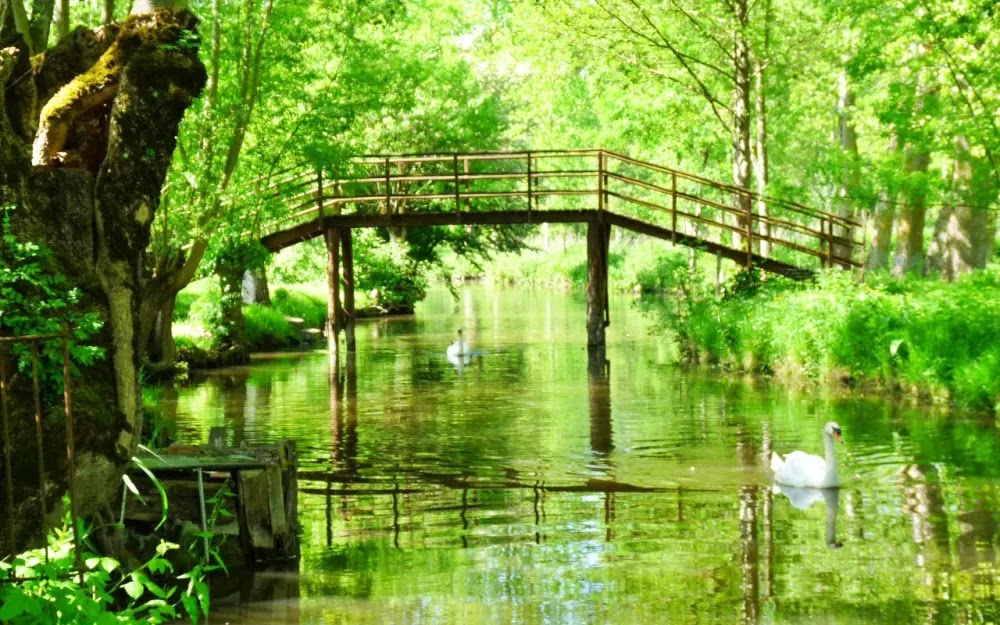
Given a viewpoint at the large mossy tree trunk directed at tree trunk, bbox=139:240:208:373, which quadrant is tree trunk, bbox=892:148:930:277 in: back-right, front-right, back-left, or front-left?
front-right

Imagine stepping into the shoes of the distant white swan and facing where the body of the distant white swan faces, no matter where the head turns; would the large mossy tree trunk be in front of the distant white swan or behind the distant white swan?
in front

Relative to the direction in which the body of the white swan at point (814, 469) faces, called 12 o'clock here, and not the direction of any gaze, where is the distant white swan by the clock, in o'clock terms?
The distant white swan is roughly at 8 o'clock from the white swan.

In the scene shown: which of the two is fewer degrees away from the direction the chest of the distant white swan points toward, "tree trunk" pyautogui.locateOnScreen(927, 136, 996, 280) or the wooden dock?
the wooden dock

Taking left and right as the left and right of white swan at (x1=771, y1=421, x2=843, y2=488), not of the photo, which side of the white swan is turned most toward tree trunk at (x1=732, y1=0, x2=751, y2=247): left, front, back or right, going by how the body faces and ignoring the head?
left

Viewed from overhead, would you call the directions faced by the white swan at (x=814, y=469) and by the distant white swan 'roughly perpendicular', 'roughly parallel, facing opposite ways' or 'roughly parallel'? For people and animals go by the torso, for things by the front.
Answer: roughly perpendicular

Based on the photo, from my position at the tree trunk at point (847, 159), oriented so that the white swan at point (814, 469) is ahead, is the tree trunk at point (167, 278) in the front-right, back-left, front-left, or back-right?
front-right

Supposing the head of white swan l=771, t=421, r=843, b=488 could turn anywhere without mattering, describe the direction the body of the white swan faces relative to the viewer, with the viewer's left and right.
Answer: facing to the right of the viewer

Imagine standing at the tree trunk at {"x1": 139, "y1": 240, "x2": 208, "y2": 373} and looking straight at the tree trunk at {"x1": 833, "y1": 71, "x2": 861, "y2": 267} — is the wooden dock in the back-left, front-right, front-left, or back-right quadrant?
back-right

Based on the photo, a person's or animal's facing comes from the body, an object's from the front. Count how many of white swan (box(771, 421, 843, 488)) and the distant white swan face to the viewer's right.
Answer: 1

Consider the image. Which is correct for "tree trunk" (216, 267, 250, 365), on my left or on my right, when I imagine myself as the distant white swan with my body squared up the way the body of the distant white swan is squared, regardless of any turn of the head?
on my right

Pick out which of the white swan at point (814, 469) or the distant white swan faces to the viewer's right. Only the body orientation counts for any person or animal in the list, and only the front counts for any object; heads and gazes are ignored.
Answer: the white swan

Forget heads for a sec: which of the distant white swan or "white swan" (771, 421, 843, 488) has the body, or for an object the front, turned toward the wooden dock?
the distant white swan

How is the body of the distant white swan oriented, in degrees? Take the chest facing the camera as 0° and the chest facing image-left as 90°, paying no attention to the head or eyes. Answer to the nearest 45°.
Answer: approximately 0°

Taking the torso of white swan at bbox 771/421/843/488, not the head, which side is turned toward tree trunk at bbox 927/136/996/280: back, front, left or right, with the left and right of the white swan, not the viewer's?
left

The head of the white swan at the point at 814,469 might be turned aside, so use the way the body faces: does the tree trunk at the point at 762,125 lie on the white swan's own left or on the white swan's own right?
on the white swan's own left
